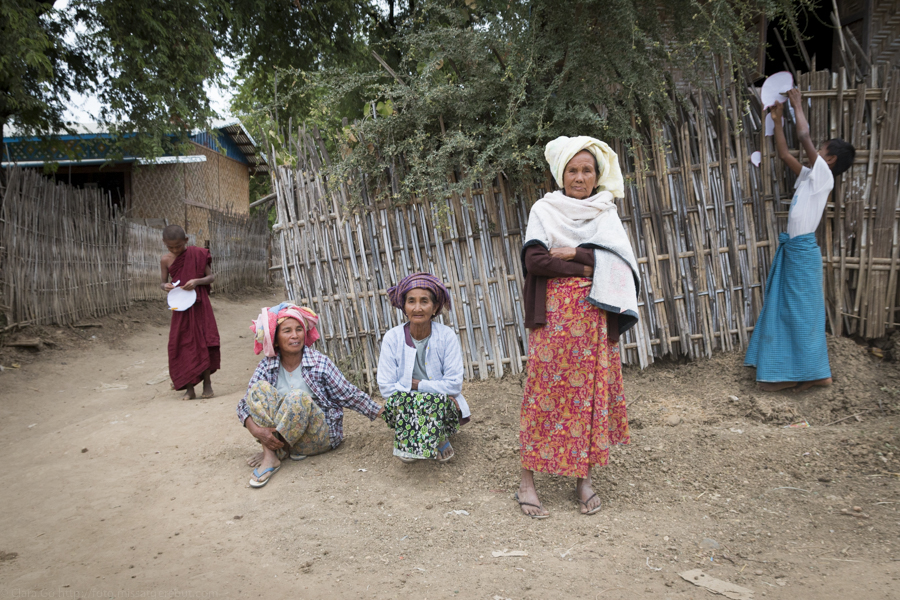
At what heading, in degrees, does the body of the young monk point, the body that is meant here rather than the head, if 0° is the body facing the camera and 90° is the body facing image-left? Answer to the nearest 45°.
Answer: approximately 0°

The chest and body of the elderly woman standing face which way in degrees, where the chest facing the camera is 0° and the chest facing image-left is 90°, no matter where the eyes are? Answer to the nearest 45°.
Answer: approximately 0°

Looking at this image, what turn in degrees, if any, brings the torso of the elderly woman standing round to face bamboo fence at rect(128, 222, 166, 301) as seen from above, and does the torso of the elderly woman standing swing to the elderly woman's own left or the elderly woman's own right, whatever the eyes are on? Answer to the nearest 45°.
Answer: approximately 135° to the elderly woman's own right

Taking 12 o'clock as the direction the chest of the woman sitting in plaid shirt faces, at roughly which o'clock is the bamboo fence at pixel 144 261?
The bamboo fence is roughly at 4 o'clock from the woman sitting in plaid shirt.

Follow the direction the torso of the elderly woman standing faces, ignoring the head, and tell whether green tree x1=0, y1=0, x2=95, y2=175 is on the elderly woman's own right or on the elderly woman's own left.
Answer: on the elderly woman's own right

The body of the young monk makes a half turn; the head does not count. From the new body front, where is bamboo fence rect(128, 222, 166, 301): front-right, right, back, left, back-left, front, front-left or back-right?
front

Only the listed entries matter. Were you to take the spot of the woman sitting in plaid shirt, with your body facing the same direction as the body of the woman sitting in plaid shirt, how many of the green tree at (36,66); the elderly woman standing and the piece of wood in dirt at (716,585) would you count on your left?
2

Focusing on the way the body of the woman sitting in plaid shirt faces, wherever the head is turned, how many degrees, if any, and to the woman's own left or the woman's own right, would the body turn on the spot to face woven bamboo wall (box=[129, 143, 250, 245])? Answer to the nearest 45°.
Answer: approximately 135° to the woman's own right

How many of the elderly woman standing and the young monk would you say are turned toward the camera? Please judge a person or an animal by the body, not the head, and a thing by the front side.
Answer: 2

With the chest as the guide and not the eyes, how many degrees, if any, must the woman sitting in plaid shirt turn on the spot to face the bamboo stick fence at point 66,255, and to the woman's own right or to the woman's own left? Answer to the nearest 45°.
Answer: approximately 90° to the woman's own right
